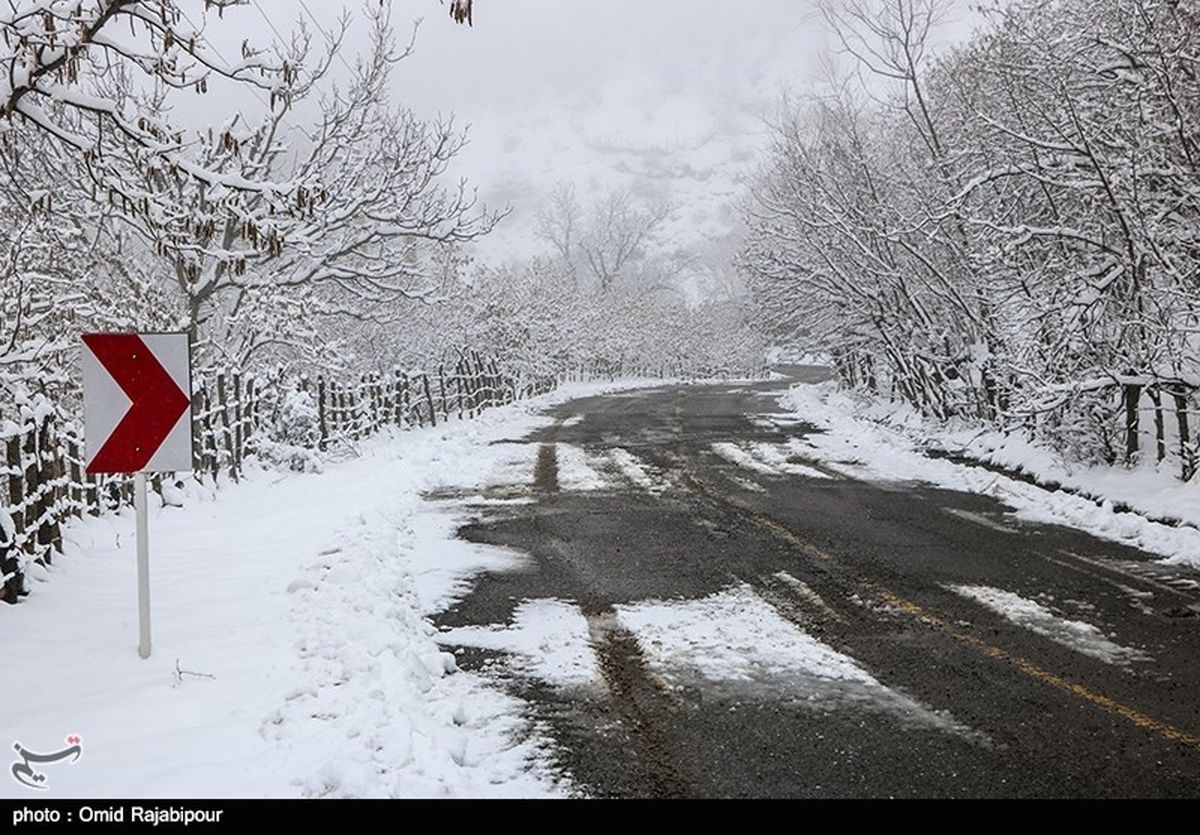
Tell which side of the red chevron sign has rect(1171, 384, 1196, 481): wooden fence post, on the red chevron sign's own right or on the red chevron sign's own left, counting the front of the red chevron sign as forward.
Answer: on the red chevron sign's own left

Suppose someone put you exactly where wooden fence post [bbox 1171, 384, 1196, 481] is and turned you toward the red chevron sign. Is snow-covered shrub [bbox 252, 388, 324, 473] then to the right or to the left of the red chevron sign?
right

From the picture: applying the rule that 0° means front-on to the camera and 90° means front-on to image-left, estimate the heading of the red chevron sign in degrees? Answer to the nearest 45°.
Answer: approximately 0°

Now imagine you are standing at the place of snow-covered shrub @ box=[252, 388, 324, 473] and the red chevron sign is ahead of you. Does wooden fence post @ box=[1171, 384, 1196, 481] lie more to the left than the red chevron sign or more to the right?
left

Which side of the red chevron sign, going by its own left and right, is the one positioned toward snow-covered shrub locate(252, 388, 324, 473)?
back
